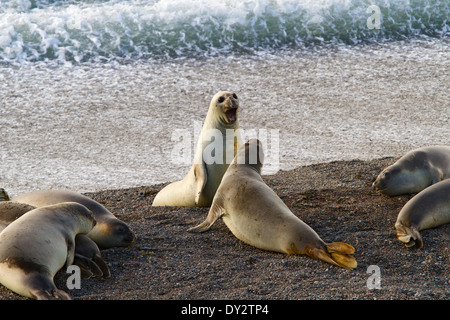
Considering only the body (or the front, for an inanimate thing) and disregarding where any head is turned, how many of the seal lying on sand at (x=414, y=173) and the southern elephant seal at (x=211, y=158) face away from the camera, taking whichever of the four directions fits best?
0

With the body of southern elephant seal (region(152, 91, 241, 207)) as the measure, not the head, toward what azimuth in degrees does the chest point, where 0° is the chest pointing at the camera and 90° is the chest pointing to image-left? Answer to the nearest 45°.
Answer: approximately 315°

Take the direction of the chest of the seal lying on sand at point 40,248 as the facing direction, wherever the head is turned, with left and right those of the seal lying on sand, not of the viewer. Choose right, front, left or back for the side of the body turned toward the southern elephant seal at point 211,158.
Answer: front

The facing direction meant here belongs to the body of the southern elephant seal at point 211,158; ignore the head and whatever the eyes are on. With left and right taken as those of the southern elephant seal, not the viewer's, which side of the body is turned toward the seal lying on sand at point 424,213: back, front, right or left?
front

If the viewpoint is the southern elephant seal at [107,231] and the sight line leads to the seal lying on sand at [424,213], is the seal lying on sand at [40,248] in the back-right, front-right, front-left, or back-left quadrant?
back-right

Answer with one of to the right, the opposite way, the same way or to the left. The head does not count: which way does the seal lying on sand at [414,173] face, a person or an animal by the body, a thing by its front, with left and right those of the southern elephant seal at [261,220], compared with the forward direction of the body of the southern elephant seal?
to the left

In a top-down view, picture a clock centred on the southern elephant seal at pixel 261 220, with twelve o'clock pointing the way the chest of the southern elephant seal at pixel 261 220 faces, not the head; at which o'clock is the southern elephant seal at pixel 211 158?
the southern elephant seal at pixel 211 158 is roughly at 1 o'clock from the southern elephant seal at pixel 261 220.

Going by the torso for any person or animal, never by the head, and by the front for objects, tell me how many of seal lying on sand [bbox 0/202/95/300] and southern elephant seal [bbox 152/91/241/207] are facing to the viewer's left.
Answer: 0

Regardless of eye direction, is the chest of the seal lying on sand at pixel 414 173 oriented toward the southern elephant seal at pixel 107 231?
yes

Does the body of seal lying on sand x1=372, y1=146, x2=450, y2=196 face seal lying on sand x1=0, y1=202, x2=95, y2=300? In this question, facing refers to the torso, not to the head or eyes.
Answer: yes

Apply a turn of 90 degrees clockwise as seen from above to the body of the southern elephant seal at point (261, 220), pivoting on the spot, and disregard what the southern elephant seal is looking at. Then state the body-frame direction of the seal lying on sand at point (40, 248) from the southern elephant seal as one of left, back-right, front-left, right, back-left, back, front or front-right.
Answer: back

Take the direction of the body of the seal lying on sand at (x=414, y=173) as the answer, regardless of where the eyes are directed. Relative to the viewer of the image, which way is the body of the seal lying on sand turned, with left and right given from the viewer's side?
facing the viewer and to the left of the viewer

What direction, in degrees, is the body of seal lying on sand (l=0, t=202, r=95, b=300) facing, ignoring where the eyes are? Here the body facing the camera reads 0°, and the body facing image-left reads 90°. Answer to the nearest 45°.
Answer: approximately 225°

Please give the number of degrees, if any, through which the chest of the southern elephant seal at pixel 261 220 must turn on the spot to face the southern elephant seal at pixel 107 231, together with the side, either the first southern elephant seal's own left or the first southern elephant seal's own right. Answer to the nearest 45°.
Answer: approximately 45° to the first southern elephant seal's own left

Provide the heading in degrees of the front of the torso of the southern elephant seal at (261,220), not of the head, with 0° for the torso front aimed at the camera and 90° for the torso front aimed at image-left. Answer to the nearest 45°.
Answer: approximately 135°
